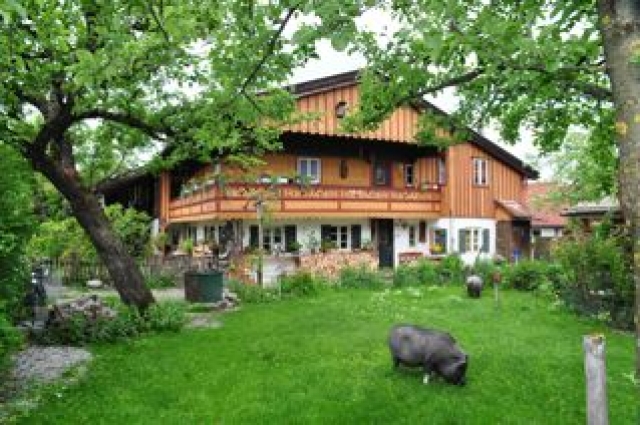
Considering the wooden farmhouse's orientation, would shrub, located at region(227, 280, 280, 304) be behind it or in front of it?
in front

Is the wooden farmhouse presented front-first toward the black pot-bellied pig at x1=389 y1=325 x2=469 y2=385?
yes

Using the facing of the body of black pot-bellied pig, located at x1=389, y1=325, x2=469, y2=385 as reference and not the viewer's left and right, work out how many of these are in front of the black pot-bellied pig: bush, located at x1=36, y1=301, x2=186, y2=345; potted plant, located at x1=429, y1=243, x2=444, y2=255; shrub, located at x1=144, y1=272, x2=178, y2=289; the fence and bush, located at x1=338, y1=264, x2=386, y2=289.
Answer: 0

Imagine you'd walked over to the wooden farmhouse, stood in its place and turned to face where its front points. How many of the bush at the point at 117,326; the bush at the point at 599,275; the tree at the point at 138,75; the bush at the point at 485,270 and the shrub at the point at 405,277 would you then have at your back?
0

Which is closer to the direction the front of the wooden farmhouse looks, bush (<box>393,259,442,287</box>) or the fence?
the bush

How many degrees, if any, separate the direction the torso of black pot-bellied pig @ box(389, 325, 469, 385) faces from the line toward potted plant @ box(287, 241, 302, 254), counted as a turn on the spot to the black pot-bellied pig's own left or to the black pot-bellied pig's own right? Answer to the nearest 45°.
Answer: approximately 135° to the black pot-bellied pig's own left

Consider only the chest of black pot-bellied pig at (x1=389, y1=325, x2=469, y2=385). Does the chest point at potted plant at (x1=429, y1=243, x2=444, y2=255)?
no

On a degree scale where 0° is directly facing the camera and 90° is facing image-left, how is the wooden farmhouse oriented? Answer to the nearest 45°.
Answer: approximately 0°

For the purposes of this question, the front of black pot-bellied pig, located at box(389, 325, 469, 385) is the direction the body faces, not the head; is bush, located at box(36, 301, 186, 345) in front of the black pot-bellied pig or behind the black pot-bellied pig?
behind

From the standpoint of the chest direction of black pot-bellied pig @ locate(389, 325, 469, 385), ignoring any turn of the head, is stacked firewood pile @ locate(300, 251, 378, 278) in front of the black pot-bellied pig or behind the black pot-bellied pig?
behind

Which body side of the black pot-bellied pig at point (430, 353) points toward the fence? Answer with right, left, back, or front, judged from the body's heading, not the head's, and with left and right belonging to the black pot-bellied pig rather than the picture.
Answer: back

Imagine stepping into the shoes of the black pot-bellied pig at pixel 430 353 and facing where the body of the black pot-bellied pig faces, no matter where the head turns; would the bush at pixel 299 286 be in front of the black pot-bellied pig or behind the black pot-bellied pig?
behind

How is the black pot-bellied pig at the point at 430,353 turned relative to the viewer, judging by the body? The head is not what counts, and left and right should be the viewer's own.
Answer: facing the viewer and to the right of the viewer

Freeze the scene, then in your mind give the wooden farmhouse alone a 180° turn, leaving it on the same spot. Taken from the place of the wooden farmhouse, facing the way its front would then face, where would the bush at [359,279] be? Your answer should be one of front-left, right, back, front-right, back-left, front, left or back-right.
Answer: back

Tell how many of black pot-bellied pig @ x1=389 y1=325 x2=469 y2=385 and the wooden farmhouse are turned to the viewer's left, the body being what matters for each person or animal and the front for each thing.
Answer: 0
